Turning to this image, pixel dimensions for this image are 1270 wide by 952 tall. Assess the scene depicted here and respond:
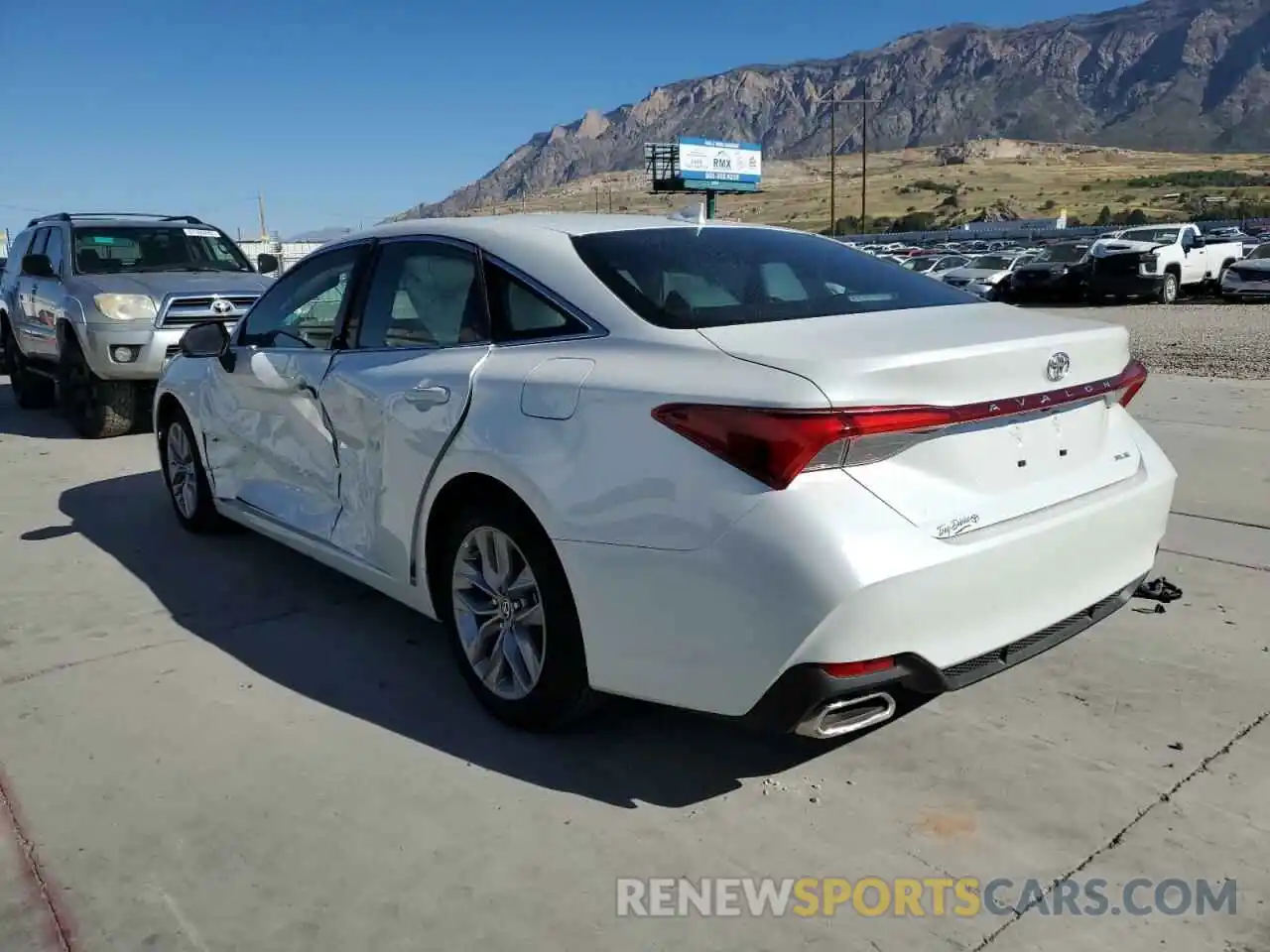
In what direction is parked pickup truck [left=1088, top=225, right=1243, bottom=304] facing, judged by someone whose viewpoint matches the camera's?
facing the viewer and to the left of the viewer

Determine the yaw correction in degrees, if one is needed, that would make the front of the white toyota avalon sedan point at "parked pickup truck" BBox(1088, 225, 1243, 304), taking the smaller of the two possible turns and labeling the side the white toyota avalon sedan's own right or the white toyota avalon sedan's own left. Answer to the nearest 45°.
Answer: approximately 90° to the white toyota avalon sedan's own right

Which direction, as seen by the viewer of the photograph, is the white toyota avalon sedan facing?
facing away from the viewer and to the left of the viewer

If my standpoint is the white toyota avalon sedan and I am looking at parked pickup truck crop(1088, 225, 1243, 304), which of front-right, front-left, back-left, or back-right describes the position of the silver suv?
front-left

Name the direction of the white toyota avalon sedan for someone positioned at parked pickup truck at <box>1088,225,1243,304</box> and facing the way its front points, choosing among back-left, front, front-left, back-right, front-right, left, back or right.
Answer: front-left

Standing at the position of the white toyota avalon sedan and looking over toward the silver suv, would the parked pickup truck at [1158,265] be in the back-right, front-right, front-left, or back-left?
front-right

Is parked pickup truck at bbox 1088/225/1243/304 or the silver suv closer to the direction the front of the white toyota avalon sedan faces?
the silver suv

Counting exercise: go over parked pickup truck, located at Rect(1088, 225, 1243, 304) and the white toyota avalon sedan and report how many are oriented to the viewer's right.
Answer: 0

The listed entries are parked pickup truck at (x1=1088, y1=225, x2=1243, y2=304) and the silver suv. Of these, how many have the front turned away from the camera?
0

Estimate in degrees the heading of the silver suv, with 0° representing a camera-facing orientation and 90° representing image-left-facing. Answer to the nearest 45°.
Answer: approximately 315°

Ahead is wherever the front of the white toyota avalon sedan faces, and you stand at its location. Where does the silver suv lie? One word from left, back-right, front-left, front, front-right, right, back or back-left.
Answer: front

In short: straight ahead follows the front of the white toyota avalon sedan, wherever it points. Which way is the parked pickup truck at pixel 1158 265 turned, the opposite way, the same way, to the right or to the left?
to the left

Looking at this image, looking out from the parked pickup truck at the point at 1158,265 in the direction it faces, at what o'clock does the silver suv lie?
The silver suv is roughly at 11 o'clock from the parked pickup truck.
